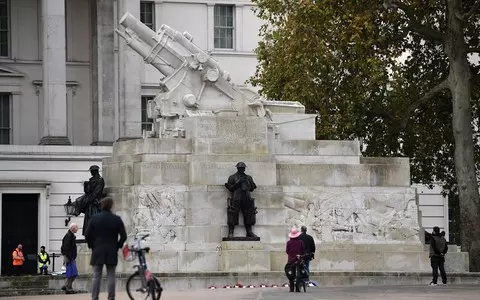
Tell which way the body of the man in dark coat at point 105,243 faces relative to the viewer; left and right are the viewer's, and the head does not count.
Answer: facing away from the viewer

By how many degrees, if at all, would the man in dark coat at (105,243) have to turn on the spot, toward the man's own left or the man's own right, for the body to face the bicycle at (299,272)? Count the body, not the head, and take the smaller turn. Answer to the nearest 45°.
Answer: approximately 45° to the man's own right

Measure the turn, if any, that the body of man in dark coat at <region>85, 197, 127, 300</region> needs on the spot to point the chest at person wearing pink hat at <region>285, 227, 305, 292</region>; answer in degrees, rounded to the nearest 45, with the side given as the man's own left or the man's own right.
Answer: approximately 45° to the man's own right
